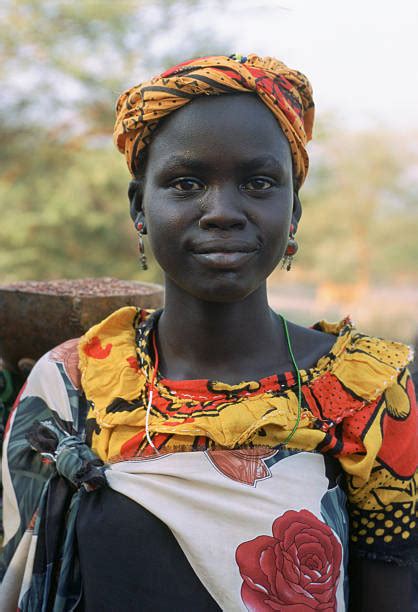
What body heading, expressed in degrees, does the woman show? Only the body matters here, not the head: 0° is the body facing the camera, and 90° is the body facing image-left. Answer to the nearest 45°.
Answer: approximately 0°

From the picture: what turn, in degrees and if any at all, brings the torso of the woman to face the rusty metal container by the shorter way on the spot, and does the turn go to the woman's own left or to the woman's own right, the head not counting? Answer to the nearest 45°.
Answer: approximately 135° to the woman's own right
